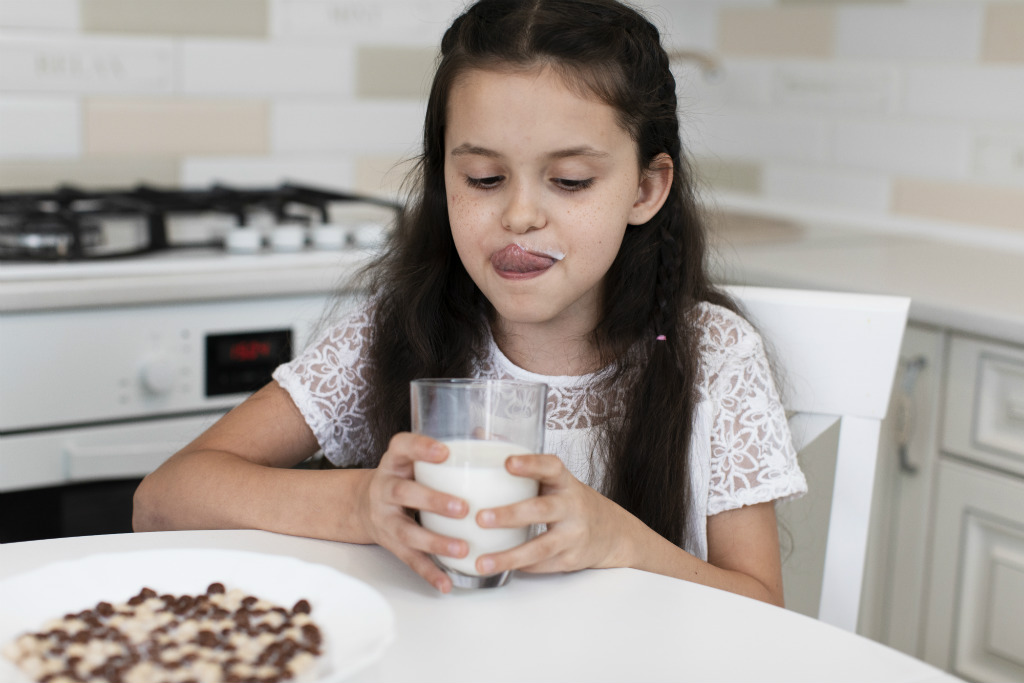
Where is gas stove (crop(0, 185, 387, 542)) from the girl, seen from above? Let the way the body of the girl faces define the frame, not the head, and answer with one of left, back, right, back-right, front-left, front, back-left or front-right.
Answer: back-right

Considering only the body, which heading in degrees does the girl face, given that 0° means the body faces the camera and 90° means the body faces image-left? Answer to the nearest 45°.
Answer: approximately 0°

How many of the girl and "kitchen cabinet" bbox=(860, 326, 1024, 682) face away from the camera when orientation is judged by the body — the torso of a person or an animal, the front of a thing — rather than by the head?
0

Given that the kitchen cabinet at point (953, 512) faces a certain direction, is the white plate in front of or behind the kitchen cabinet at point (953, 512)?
in front

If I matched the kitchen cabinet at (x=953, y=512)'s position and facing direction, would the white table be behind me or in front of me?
in front

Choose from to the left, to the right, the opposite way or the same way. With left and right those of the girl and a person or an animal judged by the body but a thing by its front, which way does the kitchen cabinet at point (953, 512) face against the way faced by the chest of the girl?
to the right

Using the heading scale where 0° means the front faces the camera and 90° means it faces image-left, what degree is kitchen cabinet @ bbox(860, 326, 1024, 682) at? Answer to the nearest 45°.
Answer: approximately 45°

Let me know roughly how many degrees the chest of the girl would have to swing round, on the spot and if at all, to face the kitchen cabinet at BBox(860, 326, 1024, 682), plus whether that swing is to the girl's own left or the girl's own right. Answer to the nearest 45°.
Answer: approximately 135° to the girl's own left
